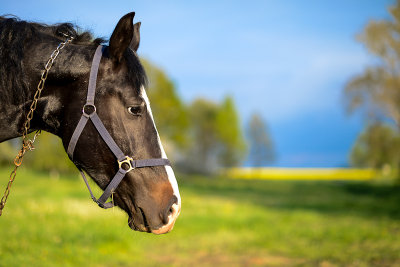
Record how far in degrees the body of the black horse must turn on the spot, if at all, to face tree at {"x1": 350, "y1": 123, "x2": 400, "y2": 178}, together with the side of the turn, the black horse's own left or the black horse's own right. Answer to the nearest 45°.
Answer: approximately 45° to the black horse's own left

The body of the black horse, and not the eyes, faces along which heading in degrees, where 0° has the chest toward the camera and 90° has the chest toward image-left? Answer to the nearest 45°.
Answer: approximately 270°

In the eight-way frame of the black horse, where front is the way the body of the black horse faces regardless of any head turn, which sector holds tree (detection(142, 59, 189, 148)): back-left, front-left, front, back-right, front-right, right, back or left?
left

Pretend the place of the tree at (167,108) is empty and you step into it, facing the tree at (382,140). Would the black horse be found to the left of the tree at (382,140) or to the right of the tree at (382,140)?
right
